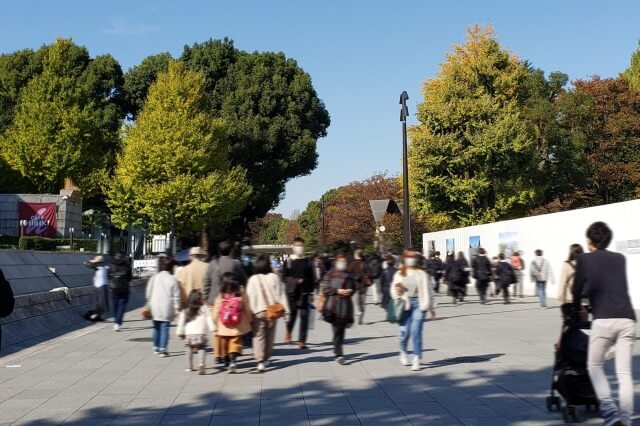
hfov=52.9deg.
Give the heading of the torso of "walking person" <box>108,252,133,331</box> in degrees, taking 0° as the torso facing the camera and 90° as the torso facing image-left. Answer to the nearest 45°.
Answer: approximately 180°

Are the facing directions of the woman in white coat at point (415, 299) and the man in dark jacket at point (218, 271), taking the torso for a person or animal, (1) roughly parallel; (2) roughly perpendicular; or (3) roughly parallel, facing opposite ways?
roughly parallel, facing opposite ways

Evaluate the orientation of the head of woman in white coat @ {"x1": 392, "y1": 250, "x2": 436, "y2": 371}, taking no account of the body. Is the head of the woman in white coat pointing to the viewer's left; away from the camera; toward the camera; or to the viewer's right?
toward the camera

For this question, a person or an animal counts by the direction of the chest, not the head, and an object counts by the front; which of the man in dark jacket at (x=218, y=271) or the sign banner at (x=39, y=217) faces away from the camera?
the man in dark jacket

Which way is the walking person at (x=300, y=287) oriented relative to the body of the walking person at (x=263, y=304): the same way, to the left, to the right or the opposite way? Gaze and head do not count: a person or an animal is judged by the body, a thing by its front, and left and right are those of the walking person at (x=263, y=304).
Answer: the opposite way

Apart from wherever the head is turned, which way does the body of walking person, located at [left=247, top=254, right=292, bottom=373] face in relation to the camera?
away from the camera

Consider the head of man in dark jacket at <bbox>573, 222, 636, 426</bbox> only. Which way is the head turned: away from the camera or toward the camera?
away from the camera

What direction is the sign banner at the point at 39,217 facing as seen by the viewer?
toward the camera

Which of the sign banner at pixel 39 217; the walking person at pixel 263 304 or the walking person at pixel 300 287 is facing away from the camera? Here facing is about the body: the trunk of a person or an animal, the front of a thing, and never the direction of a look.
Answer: the walking person at pixel 263 304

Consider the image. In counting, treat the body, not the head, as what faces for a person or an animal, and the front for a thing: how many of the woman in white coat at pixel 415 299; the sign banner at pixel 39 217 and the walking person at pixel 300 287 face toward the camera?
3

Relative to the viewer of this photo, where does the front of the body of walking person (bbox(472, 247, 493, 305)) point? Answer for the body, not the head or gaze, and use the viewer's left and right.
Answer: facing away from the viewer

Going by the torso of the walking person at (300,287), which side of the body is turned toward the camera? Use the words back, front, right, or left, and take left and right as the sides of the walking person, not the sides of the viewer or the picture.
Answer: front

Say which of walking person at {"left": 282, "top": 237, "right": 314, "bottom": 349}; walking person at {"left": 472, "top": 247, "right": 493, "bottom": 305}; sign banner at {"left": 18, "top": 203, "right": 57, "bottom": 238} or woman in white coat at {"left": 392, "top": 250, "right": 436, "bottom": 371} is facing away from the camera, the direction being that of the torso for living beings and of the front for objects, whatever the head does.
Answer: walking person at {"left": 472, "top": 247, "right": 493, "bottom": 305}

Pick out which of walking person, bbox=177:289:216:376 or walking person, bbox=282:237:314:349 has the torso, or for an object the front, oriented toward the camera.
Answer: walking person, bbox=282:237:314:349

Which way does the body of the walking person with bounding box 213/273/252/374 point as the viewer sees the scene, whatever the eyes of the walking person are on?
away from the camera
